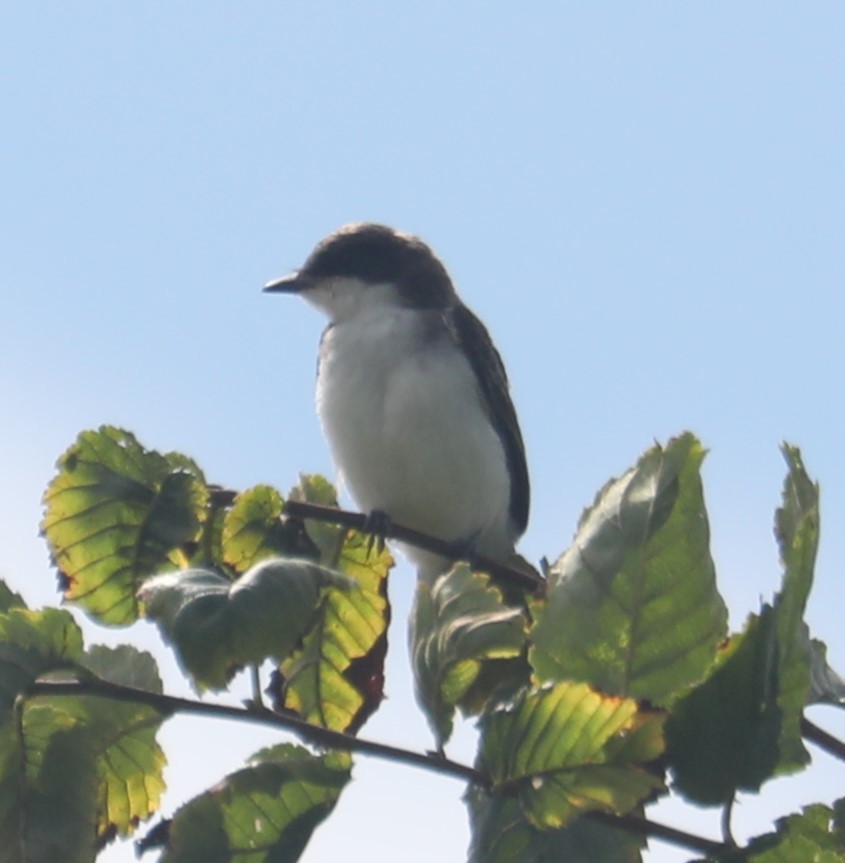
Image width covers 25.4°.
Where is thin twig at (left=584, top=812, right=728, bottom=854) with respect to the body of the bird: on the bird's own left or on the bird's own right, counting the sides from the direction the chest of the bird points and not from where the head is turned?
on the bird's own left

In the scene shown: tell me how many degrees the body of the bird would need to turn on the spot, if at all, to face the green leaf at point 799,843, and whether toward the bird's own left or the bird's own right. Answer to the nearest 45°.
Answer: approximately 45° to the bird's own left

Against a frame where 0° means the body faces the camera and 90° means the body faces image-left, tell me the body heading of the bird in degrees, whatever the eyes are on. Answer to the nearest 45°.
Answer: approximately 45°
